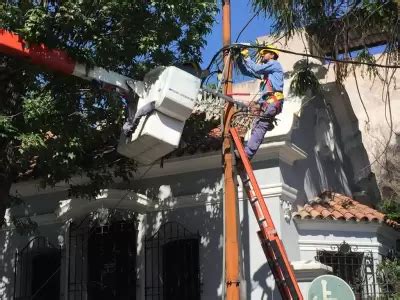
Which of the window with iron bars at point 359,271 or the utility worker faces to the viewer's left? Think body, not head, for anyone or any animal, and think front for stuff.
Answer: the utility worker

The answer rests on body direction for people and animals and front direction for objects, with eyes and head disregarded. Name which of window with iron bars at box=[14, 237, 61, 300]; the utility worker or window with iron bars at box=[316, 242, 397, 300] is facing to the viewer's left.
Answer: the utility worker

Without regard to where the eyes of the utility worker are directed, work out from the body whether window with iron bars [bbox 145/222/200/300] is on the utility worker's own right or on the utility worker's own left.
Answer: on the utility worker's own right

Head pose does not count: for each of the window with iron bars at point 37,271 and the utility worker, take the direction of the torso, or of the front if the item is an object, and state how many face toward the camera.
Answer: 1

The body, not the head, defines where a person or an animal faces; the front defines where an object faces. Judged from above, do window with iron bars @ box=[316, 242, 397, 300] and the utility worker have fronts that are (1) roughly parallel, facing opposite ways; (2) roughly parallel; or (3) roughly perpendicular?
roughly perpendicular

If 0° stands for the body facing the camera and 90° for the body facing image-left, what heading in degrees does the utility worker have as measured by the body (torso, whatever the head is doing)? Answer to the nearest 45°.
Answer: approximately 90°

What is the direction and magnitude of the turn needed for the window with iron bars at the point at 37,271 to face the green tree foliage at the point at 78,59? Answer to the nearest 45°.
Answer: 0° — it already faces it

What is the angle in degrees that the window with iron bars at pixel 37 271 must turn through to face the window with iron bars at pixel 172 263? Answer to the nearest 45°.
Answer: approximately 45° to its left
